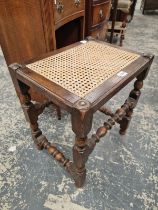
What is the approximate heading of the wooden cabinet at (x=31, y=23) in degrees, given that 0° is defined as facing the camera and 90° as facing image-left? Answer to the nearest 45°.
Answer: approximately 315°

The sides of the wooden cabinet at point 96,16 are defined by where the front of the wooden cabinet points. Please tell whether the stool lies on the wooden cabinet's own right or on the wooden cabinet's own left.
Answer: on the wooden cabinet's own right

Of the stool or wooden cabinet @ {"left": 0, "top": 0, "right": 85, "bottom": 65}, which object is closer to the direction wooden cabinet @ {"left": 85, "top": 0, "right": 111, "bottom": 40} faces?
the stool

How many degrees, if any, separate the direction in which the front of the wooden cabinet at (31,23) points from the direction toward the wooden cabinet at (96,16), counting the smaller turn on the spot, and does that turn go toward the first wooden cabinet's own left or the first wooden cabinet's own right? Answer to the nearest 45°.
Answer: approximately 90° to the first wooden cabinet's own left
